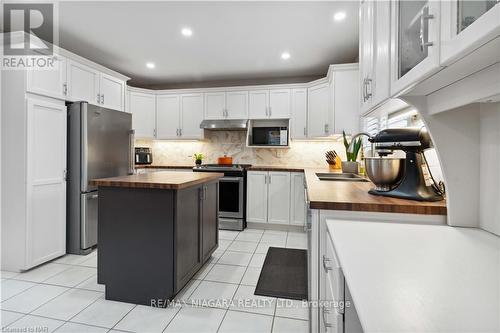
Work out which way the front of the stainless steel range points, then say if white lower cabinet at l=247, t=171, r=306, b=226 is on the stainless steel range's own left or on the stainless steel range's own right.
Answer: on the stainless steel range's own left

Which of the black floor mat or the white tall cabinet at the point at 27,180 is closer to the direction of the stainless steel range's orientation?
the black floor mat

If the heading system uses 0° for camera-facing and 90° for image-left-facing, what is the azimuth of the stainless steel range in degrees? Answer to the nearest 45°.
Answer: approximately 0°

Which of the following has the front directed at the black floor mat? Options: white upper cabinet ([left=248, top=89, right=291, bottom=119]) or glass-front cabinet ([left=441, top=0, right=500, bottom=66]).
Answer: the white upper cabinet

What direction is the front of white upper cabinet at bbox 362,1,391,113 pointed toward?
to the viewer's left

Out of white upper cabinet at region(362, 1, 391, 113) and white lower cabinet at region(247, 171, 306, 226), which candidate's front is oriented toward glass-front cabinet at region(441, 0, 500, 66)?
the white lower cabinet

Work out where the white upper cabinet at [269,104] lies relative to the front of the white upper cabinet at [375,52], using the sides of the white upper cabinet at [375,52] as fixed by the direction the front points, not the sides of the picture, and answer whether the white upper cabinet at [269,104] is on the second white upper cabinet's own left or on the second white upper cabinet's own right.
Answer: on the second white upper cabinet's own right
